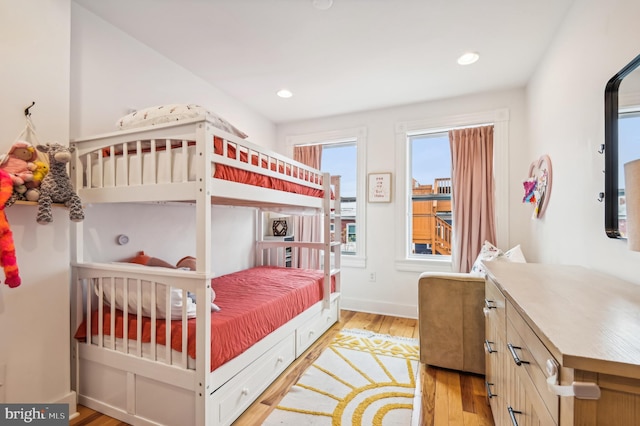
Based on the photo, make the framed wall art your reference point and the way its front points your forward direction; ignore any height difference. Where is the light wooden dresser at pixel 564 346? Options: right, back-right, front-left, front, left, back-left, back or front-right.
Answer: front

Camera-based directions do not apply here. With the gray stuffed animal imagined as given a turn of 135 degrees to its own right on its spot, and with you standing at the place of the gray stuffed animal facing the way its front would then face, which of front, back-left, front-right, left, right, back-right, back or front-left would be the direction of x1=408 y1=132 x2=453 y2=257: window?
back-right

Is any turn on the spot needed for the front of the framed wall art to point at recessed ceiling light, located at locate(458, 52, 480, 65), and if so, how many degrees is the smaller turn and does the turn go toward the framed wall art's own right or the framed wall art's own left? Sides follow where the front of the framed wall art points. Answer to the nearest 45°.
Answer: approximately 45° to the framed wall art's own left

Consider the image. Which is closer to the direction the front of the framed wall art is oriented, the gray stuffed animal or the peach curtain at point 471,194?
the gray stuffed animal

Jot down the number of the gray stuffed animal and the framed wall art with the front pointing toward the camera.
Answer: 2

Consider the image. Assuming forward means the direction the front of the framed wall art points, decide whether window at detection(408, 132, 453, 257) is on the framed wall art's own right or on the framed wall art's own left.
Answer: on the framed wall art's own left

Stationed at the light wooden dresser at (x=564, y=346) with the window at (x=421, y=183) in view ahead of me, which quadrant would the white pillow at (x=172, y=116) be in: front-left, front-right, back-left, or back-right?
front-left

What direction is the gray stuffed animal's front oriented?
toward the camera

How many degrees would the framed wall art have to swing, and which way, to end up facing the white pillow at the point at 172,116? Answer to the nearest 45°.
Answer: approximately 45° to its right

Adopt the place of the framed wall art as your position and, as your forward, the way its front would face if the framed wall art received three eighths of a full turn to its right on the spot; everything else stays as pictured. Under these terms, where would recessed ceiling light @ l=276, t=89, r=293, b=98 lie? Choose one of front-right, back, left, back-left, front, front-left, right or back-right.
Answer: left

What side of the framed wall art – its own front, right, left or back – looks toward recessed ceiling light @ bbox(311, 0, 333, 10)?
front

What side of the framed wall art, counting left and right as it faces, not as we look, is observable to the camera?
front

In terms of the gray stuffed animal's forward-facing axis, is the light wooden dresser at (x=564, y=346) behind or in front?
in front

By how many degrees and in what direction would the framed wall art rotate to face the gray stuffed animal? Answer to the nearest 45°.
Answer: approximately 45° to its right
